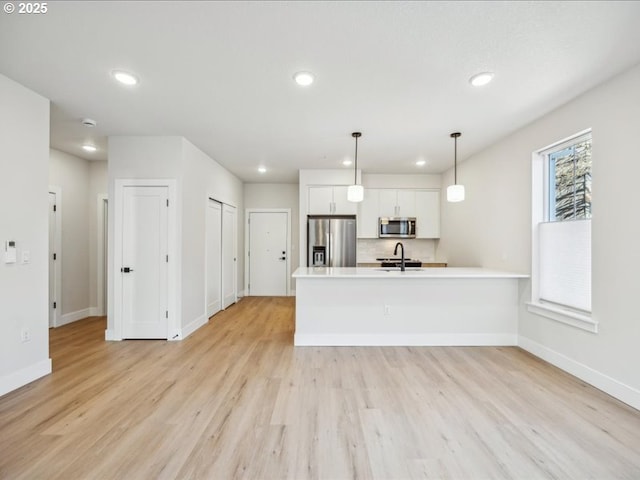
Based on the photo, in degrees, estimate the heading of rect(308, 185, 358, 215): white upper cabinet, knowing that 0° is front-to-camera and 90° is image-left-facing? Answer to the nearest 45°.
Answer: approximately 0°

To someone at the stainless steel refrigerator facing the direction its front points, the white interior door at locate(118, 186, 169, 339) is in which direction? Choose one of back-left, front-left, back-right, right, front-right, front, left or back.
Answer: front-right

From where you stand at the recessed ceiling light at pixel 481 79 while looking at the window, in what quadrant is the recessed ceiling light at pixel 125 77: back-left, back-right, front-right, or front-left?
back-left

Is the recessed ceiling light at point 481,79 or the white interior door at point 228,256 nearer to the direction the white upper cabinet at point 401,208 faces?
the recessed ceiling light

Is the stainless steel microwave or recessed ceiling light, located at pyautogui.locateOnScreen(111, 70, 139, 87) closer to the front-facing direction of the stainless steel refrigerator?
the recessed ceiling light

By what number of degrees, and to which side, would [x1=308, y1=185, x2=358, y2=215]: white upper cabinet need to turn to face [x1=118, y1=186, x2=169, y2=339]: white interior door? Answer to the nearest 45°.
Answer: approximately 45° to its right

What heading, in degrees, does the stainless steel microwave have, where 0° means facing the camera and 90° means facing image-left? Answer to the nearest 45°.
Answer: approximately 0°

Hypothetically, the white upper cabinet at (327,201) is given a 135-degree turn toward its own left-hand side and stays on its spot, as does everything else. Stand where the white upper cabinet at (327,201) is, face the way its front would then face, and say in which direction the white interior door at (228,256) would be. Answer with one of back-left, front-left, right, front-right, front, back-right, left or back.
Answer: back-left

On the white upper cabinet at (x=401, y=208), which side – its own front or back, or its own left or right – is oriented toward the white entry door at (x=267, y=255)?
right

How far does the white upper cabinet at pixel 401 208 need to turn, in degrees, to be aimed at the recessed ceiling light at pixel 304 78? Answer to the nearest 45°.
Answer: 0° — it already faces it

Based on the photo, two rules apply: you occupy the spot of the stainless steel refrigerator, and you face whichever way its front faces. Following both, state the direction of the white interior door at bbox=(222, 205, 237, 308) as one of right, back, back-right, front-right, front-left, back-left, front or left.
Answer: right

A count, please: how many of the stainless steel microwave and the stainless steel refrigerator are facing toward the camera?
2

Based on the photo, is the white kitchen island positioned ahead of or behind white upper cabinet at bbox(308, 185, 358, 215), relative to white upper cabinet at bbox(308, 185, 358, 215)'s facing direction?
ahead
